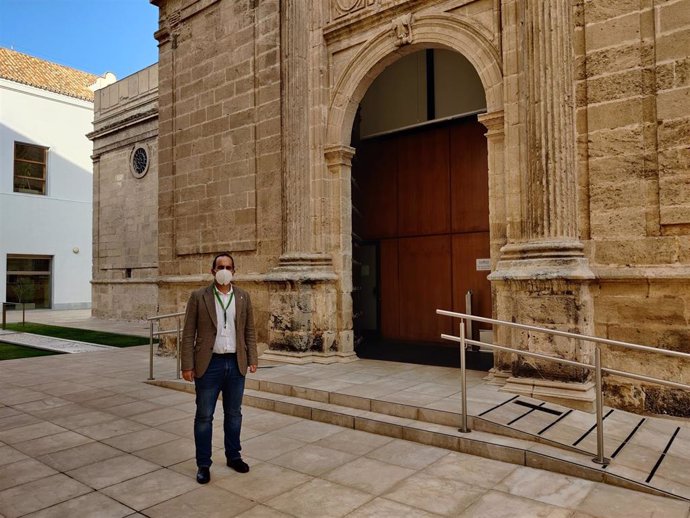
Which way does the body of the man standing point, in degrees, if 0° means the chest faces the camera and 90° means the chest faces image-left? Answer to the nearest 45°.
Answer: approximately 0°

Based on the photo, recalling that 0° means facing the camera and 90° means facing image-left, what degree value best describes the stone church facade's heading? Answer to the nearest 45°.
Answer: approximately 45°

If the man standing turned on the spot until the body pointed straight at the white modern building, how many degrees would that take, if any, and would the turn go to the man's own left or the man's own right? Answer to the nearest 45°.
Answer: approximately 180°

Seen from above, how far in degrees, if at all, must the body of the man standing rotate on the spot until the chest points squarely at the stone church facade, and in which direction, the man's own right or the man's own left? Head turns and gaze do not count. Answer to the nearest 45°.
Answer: approximately 135° to the man's own left

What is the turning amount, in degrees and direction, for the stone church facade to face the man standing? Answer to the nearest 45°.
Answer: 0° — it already faces them
